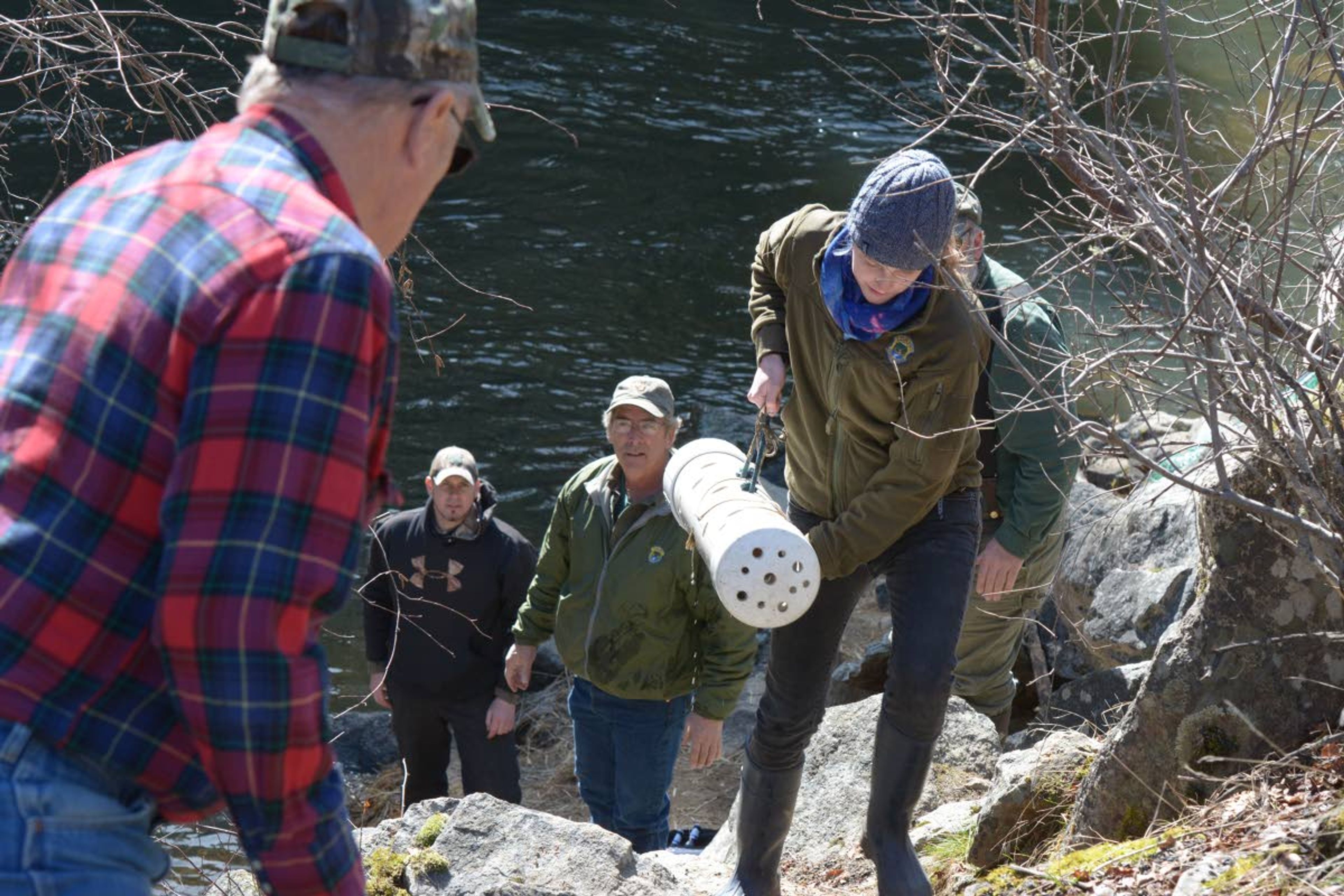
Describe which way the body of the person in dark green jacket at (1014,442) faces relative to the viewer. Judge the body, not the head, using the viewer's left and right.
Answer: facing the viewer and to the left of the viewer

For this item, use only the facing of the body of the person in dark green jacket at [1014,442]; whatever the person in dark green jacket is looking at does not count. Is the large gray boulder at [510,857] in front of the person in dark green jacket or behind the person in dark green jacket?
in front

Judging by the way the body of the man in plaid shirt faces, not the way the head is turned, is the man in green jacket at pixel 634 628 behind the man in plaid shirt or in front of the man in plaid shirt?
in front

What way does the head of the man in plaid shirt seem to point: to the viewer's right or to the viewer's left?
to the viewer's right

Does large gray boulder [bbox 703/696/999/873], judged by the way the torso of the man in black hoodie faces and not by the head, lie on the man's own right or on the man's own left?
on the man's own left

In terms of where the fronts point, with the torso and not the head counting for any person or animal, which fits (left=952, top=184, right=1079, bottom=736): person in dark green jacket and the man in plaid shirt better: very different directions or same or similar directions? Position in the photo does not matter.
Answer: very different directions

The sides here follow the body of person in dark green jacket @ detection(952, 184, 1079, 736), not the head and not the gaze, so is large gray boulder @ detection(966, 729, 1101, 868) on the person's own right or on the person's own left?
on the person's own left

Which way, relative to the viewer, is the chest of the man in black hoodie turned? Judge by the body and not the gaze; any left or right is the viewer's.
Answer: facing the viewer

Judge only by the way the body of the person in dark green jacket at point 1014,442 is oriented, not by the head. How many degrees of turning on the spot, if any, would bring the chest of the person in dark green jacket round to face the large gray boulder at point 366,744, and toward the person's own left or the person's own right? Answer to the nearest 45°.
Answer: approximately 90° to the person's own right

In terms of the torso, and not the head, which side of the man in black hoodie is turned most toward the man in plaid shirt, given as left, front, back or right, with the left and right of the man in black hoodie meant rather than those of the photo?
front

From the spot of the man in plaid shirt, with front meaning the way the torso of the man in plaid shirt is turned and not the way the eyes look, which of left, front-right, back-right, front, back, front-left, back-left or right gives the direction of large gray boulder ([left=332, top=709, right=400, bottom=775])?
front-left

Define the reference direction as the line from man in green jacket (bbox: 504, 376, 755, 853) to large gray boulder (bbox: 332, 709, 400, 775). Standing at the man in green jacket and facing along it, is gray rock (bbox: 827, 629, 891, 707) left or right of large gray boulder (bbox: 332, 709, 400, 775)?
right

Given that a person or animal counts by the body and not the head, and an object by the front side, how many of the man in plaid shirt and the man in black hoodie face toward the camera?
1
